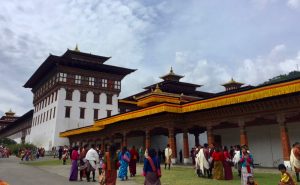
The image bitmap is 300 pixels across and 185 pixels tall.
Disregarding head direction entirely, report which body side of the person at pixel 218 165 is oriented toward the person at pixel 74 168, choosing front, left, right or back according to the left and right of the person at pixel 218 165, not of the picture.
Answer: left

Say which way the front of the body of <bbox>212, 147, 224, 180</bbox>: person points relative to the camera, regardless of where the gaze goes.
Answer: away from the camera
